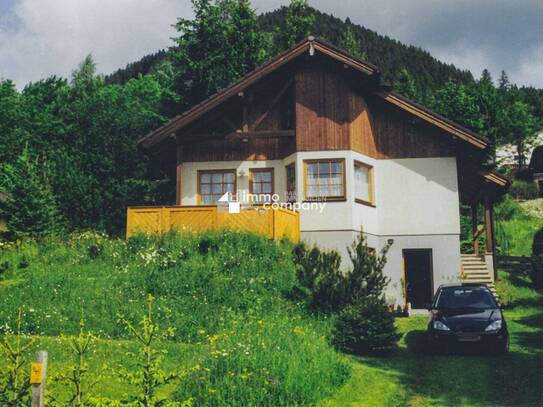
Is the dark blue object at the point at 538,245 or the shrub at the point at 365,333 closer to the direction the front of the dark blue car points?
the shrub

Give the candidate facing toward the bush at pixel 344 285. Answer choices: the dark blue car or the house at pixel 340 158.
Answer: the house

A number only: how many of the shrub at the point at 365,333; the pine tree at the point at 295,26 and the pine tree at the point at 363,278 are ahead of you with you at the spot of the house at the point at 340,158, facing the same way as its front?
2

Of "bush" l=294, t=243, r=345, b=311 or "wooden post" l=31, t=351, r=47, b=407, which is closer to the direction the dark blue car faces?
the wooden post

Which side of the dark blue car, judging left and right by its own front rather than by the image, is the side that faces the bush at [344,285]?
right

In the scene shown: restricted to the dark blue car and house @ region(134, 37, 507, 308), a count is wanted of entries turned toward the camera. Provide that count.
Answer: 2

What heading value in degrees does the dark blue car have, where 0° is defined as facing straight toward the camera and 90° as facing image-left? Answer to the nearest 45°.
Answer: approximately 0°

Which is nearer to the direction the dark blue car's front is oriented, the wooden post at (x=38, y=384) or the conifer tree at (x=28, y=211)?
the wooden post

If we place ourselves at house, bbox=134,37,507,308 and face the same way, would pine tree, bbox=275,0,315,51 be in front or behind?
behind

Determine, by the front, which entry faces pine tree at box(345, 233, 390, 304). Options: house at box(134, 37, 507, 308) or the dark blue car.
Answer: the house
